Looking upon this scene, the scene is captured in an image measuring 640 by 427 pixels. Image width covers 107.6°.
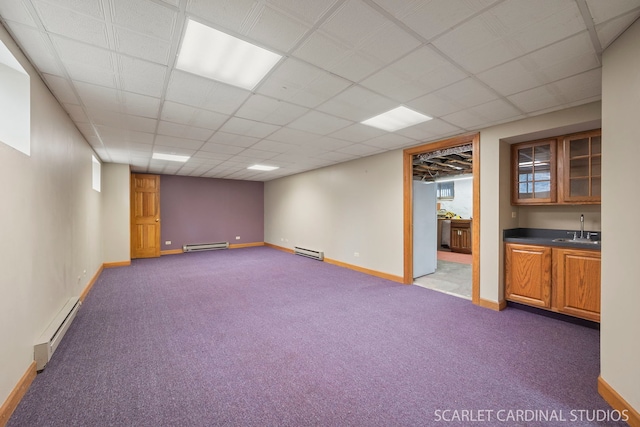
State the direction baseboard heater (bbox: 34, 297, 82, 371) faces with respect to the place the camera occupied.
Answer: facing to the right of the viewer

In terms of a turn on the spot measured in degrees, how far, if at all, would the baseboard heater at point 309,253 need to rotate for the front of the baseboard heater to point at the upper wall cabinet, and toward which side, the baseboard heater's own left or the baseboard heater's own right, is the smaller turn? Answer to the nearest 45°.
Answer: approximately 90° to the baseboard heater's own left

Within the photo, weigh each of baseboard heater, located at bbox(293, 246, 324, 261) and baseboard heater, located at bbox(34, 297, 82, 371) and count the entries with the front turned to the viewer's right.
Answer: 1

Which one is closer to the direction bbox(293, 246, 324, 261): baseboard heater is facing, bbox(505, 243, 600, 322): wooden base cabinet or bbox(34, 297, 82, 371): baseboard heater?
the baseboard heater

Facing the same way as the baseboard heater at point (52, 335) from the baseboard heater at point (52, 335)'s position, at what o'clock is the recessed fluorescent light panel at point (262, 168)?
The recessed fluorescent light panel is roughly at 11 o'clock from the baseboard heater.

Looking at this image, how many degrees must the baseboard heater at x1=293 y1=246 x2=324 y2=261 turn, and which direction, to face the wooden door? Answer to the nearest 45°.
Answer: approximately 45° to its right

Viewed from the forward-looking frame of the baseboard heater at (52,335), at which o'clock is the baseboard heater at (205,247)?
the baseboard heater at (205,247) is roughly at 10 o'clock from the baseboard heater at (52,335).

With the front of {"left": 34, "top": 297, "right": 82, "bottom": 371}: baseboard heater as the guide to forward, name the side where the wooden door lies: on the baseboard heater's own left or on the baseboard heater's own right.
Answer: on the baseboard heater's own left

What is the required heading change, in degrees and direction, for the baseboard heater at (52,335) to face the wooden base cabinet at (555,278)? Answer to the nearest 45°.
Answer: approximately 45° to its right

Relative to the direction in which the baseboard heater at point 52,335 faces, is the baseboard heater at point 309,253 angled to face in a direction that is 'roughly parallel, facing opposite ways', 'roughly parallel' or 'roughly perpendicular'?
roughly parallel, facing opposite ways

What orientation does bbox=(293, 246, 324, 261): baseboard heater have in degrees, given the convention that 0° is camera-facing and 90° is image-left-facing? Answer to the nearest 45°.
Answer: approximately 45°

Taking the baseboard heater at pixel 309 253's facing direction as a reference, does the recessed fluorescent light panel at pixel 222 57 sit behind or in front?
in front
